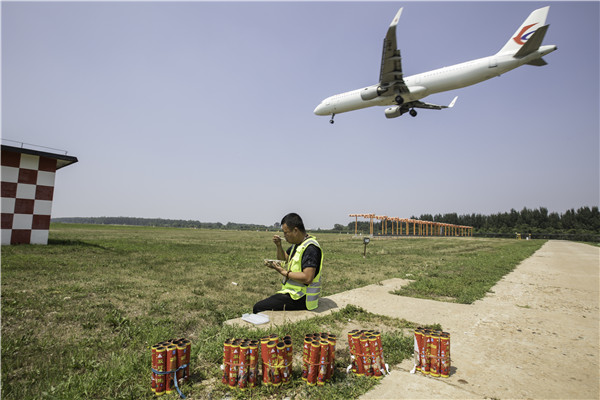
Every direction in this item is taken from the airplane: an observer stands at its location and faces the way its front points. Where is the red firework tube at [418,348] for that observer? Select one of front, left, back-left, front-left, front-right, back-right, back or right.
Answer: left

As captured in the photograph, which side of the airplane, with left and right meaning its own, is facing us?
left

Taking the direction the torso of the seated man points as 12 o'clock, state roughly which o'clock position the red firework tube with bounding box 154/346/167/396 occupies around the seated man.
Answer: The red firework tube is roughly at 10 o'clock from the seated man.

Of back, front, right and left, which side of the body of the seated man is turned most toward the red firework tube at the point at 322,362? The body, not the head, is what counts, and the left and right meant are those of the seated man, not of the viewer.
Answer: left

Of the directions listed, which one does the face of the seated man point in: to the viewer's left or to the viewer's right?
to the viewer's left

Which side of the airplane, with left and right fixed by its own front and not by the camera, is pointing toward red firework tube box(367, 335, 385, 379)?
left

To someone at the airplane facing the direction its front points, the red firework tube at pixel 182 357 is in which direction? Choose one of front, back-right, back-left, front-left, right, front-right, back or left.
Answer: left

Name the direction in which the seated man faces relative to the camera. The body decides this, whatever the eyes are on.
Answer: to the viewer's left

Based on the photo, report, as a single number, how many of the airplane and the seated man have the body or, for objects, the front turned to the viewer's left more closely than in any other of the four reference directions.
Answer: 2

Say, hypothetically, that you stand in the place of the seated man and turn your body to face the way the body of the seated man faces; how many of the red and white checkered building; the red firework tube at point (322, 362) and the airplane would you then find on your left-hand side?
1

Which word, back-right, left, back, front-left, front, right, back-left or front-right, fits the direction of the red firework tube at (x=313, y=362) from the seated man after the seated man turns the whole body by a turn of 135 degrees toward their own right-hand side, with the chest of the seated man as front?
back-right

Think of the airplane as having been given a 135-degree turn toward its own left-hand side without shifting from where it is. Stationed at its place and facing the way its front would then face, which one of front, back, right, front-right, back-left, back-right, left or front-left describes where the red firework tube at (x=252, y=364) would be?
front-right

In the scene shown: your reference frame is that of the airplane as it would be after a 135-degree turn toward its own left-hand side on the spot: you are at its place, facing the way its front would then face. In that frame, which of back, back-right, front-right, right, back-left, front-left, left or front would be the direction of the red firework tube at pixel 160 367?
front-right

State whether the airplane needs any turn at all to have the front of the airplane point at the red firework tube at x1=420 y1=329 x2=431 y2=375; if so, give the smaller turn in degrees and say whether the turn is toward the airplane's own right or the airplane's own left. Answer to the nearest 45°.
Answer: approximately 90° to the airplane's own left
